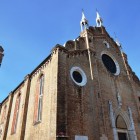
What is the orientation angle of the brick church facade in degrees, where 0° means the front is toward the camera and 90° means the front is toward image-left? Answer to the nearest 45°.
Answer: approximately 315°
